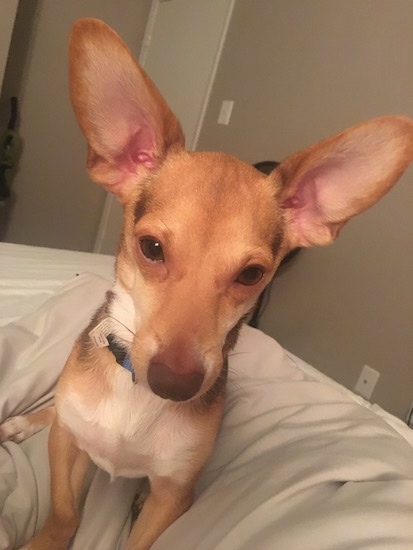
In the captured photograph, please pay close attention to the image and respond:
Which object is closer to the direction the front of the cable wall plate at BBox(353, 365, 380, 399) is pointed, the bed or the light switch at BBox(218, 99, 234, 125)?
the bed

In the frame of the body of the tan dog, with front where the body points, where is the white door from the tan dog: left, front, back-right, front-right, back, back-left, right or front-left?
back

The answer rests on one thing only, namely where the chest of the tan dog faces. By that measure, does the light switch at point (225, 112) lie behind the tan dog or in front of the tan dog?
behind

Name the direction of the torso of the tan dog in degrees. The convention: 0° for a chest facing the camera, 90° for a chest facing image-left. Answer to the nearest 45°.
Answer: approximately 0°

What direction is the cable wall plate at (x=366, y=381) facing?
toward the camera
